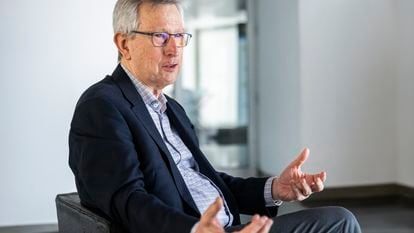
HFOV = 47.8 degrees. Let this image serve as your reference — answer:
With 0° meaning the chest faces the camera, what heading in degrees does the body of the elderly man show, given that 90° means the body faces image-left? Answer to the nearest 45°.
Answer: approximately 315°
